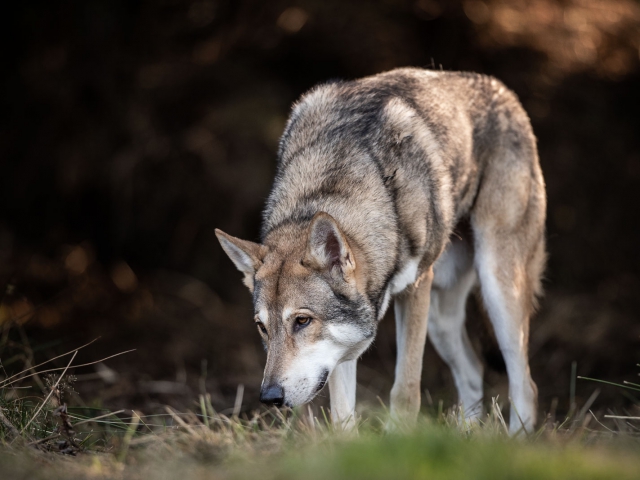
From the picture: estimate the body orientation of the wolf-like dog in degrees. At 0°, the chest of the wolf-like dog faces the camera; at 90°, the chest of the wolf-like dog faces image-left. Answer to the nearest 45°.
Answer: approximately 45°
